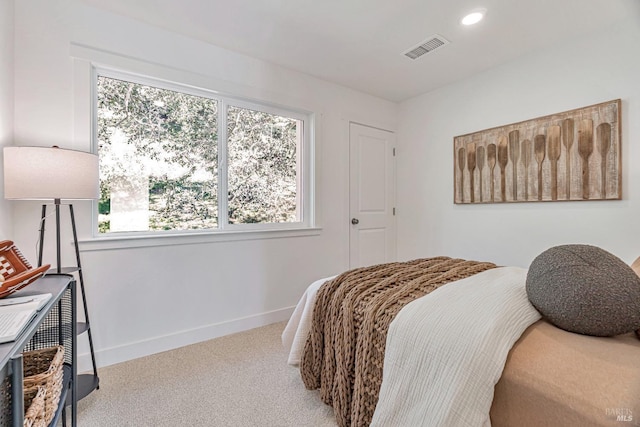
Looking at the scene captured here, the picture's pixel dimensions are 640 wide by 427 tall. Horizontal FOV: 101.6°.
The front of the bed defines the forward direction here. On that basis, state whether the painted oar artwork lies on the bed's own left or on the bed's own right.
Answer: on the bed's own right

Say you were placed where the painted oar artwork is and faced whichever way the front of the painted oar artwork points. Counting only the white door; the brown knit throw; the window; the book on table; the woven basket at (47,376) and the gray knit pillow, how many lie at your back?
0

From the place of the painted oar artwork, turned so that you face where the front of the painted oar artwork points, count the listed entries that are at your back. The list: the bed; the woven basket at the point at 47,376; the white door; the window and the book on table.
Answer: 0

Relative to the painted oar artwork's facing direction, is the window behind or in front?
in front

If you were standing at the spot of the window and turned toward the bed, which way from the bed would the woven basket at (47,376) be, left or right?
right

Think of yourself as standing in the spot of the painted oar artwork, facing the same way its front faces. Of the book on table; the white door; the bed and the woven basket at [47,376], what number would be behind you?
0

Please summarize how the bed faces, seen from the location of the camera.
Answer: facing away from the viewer and to the left of the viewer

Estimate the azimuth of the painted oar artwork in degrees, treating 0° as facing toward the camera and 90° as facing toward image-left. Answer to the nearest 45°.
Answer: approximately 45°

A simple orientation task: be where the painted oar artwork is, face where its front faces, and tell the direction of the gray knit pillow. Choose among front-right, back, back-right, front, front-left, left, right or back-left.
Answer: front-left

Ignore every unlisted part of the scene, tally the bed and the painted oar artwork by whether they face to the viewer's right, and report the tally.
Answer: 0
